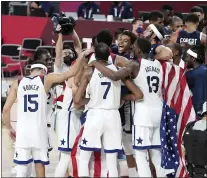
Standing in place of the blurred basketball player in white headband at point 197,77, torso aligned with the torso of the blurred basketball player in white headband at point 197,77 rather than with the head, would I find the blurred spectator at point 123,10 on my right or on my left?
on my right

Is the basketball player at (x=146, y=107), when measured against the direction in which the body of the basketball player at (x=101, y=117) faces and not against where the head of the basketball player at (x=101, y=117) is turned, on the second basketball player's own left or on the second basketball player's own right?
on the second basketball player's own right

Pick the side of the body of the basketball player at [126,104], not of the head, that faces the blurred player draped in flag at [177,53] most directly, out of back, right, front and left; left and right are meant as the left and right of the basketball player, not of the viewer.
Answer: left

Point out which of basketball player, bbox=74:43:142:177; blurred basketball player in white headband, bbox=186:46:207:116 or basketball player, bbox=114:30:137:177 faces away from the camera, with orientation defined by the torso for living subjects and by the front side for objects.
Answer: basketball player, bbox=74:43:142:177

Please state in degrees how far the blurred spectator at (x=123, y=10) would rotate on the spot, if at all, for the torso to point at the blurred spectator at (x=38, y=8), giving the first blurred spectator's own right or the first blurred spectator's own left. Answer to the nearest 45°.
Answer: approximately 90° to the first blurred spectator's own right

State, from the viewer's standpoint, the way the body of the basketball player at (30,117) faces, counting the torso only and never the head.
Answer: away from the camera

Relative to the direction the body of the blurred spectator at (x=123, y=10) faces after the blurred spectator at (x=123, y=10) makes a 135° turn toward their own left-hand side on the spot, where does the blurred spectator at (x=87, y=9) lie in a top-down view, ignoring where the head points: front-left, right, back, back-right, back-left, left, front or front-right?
back-left

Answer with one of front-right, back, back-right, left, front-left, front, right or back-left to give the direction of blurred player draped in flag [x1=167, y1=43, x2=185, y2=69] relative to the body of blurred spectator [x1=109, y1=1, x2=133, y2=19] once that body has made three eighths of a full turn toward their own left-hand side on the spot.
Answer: back-right

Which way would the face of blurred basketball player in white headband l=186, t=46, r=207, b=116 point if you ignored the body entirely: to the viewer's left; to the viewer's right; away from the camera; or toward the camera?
to the viewer's left

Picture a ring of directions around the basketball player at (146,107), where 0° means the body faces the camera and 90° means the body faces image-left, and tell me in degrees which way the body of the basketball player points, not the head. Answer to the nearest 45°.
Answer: approximately 135°
